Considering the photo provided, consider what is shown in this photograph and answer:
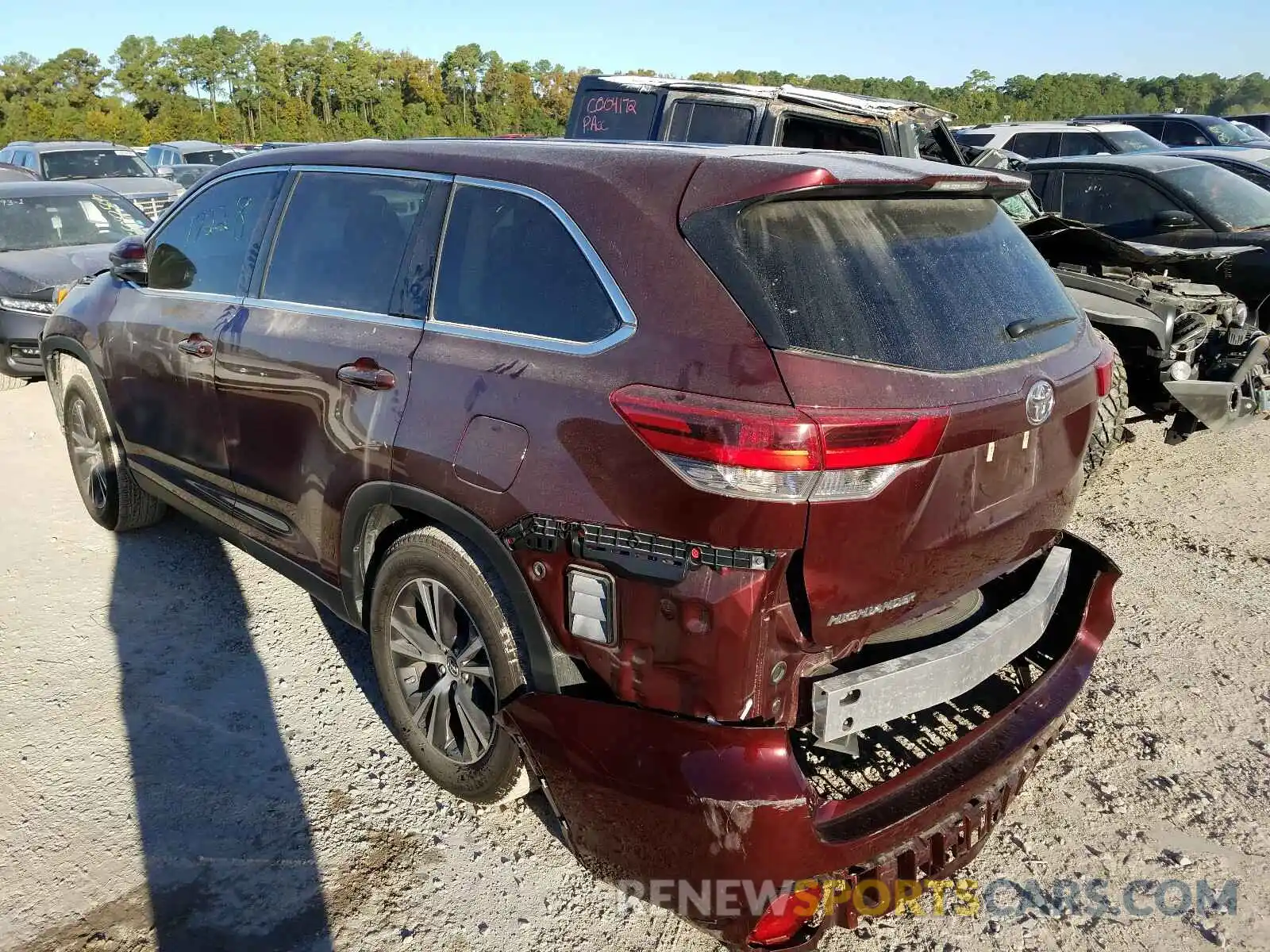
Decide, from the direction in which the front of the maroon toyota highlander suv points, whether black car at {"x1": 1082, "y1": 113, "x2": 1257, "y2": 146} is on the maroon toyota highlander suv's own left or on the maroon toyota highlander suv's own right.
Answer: on the maroon toyota highlander suv's own right

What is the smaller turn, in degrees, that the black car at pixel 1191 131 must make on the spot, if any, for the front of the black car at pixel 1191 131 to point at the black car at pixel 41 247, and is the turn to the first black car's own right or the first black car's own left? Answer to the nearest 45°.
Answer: approximately 90° to the first black car's own right

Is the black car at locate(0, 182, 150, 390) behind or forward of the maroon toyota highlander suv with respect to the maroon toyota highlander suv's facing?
forward

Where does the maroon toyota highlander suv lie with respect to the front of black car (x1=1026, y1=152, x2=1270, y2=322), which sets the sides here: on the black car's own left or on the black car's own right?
on the black car's own right

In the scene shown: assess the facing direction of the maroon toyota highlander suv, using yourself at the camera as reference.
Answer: facing away from the viewer and to the left of the viewer

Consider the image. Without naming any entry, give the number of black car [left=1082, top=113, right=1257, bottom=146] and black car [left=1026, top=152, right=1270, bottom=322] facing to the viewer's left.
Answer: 0

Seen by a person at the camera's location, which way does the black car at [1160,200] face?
facing the viewer and to the right of the viewer

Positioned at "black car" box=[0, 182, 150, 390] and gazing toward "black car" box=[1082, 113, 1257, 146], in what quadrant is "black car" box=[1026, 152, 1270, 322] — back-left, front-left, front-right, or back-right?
front-right

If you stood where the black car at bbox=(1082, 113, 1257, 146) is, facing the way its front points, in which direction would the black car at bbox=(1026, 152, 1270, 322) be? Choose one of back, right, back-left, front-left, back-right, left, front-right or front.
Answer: front-right

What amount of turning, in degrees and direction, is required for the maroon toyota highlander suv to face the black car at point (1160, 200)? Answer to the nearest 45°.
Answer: approximately 90° to its right

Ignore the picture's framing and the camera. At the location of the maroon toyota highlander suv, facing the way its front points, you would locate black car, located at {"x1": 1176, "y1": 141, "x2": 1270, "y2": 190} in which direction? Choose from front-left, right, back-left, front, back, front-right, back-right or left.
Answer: right

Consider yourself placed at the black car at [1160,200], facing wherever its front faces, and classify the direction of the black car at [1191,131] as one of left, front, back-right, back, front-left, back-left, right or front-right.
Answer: back-left

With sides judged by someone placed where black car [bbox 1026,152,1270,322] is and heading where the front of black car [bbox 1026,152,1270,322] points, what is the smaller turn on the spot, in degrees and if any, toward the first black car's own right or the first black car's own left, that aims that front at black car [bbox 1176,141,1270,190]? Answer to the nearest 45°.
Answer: approximately 135° to the first black car's own left

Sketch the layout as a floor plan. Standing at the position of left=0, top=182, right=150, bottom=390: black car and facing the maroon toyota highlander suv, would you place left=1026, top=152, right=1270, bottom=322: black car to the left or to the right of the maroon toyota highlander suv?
left
